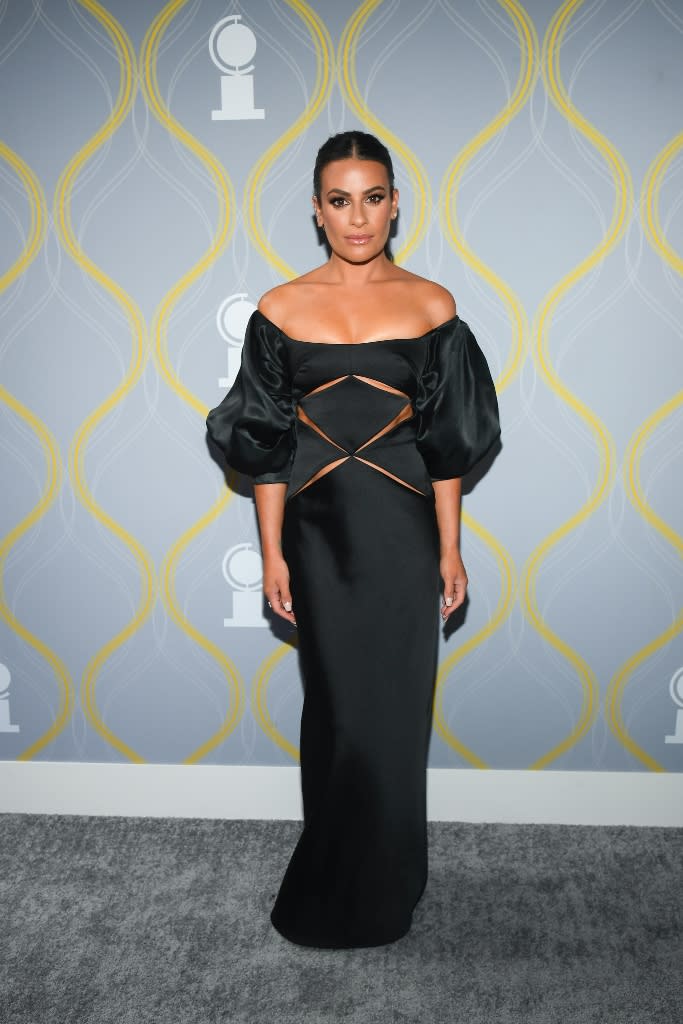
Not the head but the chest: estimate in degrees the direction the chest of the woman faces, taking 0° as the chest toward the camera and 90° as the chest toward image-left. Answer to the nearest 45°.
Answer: approximately 0°
